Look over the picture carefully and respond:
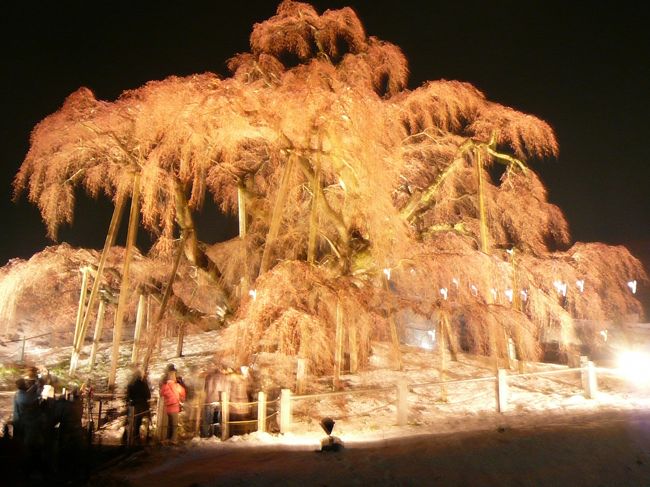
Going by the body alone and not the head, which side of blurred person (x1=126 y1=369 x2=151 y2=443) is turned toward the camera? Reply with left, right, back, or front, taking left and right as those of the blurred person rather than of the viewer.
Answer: back

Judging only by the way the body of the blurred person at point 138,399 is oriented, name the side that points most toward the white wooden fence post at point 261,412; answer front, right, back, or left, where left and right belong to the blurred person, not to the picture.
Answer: right

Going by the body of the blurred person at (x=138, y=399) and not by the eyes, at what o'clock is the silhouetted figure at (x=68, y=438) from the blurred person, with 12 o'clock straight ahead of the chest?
The silhouetted figure is roughly at 7 o'clock from the blurred person.

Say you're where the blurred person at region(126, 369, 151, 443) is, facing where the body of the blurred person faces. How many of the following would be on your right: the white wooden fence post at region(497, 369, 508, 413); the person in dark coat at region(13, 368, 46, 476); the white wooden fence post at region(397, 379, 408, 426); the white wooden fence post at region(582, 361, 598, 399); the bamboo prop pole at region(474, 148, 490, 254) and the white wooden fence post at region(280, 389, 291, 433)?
5

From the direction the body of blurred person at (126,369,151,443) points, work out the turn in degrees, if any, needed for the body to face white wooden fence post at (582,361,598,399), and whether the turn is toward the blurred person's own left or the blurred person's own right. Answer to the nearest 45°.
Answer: approximately 90° to the blurred person's own right

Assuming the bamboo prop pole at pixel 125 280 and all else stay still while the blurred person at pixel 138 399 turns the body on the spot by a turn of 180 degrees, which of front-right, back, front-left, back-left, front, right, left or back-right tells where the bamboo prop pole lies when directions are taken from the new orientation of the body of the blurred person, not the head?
back

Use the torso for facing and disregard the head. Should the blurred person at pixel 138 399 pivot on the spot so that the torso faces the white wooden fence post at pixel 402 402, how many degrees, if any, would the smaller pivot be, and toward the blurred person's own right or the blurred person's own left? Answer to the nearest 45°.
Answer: approximately 90° to the blurred person's own right

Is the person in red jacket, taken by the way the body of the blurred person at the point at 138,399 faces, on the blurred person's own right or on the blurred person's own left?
on the blurred person's own right

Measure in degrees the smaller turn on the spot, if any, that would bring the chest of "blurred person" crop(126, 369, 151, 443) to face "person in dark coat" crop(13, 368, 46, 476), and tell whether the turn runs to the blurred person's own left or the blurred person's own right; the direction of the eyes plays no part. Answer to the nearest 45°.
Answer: approximately 135° to the blurred person's own left
